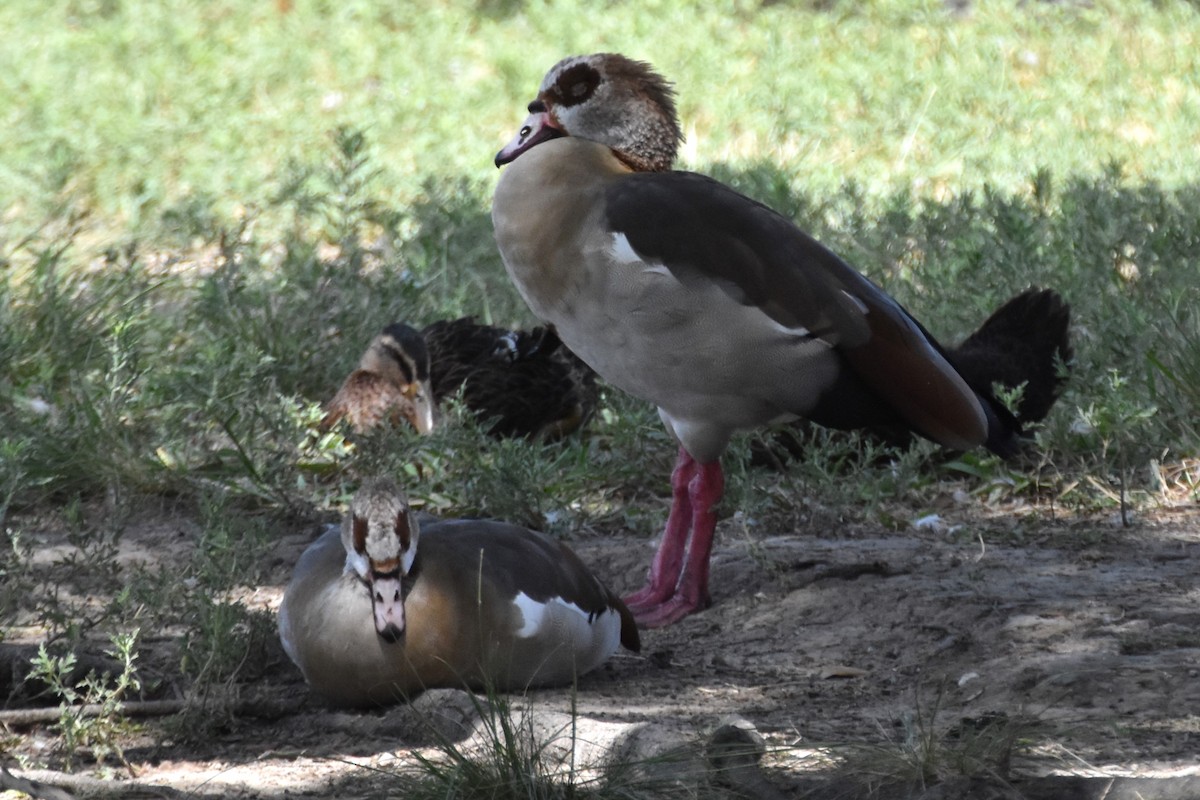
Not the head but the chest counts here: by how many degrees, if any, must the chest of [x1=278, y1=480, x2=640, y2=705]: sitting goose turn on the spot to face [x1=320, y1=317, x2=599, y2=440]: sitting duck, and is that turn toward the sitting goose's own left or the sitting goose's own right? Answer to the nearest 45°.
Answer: approximately 135° to the sitting goose's own right

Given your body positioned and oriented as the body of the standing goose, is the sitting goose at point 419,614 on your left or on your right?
on your left

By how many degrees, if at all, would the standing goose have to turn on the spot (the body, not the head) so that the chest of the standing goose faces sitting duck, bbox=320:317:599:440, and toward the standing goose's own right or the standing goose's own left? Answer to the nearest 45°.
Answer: approximately 45° to the standing goose's own right

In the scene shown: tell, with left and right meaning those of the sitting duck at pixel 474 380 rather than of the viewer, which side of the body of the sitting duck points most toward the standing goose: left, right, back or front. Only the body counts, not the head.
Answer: left

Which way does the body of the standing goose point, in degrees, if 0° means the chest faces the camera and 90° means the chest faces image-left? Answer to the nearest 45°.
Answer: approximately 90°

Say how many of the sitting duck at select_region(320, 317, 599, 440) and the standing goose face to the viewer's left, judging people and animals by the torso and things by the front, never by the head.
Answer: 2

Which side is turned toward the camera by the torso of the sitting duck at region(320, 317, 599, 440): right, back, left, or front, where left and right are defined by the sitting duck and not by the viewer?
left

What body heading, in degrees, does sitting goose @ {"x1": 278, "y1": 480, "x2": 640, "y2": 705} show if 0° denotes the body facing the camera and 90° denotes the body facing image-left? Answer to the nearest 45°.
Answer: approximately 45°

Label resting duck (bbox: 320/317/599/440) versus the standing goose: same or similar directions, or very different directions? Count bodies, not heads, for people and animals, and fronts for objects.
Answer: same or similar directions
